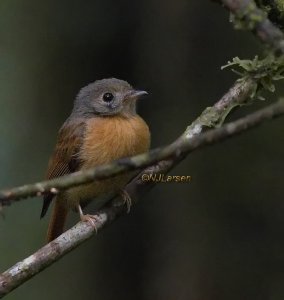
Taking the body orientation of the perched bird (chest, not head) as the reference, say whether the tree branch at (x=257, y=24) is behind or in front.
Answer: in front

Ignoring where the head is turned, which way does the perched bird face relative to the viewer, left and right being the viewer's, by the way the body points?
facing the viewer and to the right of the viewer
